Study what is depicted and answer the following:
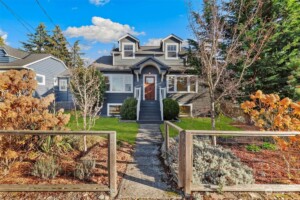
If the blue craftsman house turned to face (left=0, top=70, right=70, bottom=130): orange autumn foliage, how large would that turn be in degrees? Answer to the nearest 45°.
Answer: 0° — it already faces it

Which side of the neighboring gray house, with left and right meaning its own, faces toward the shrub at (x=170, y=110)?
left

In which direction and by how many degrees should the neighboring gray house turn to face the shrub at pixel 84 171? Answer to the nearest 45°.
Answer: approximately 45° to its left

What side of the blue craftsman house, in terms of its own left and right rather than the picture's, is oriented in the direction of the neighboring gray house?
right

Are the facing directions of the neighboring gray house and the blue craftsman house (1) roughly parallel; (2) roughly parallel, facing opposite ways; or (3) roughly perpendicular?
roughly parallel

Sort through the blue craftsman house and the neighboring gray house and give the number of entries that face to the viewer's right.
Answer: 0

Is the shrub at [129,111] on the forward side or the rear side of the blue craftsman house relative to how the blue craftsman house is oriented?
on the forward side

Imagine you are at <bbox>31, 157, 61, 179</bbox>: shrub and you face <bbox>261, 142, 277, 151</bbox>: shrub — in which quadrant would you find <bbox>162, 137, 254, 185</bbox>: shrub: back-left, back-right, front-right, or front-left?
front-right

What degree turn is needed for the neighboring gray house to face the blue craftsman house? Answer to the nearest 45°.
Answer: approximately 90° to its left

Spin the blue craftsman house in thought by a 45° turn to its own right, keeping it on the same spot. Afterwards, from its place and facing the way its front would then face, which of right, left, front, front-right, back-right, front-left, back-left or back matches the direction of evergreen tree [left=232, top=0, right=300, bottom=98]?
left

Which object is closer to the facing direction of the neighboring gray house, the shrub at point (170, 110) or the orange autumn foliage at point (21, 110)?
the orange autumn foliage

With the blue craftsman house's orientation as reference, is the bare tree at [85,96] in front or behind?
in front

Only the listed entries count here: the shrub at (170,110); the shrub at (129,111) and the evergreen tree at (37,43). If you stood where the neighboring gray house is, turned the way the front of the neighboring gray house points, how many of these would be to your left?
2

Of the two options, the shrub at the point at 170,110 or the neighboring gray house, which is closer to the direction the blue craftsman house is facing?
the shrub

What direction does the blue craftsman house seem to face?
toward the camera

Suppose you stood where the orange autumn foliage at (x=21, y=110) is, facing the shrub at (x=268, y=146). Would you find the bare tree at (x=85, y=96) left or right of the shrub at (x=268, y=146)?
left

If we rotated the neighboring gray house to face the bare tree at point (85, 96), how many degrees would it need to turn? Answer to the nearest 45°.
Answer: approximately 45° to its left

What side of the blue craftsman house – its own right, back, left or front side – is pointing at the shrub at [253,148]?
front
